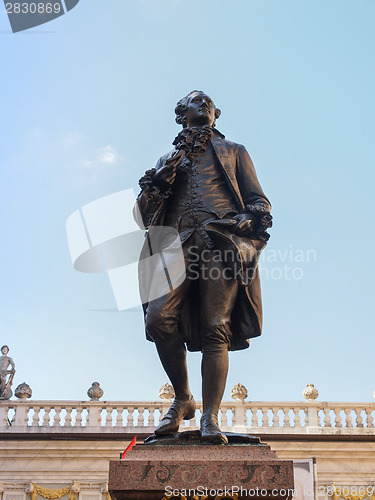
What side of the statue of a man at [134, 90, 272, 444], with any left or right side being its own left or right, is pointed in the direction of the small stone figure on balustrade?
back

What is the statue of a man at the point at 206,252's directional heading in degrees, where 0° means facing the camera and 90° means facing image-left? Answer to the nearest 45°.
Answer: approximately 0°
